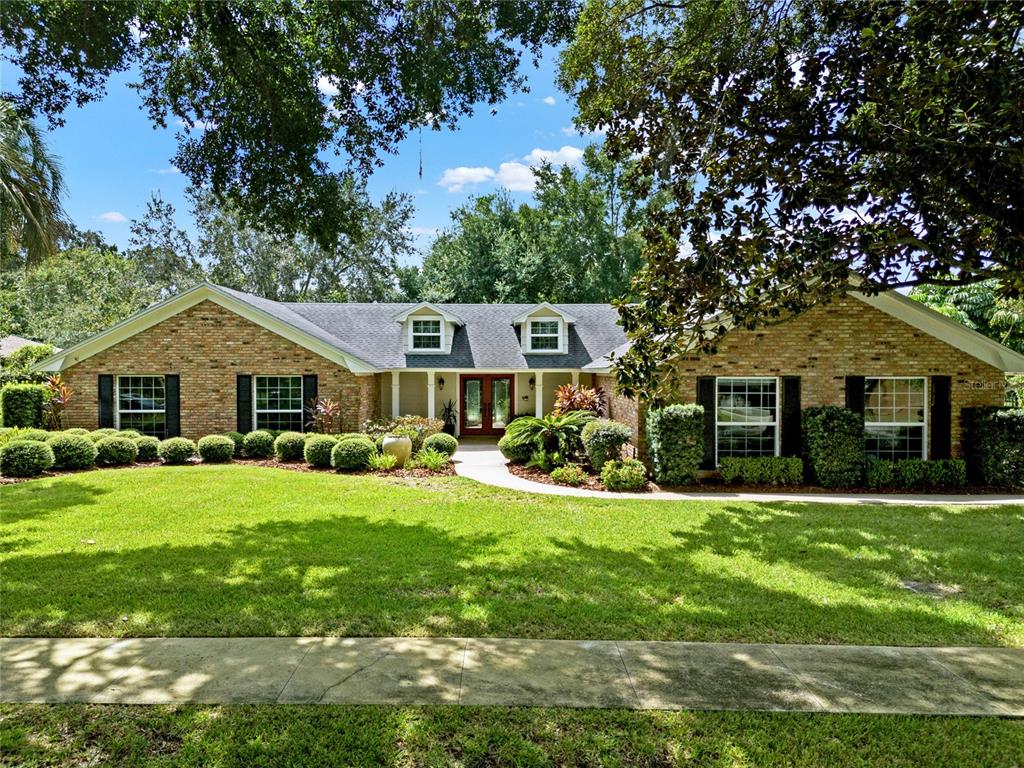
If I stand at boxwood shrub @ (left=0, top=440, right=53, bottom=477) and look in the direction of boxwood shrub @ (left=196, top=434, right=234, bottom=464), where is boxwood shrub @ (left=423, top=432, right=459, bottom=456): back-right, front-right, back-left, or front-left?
front-right

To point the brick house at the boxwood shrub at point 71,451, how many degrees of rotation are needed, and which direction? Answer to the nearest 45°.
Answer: approximately 90° to its right

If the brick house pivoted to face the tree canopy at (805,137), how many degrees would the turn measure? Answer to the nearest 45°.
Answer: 0° — it already faces it

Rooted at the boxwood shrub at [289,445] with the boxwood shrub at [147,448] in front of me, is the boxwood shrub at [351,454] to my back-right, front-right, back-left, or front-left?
back-left

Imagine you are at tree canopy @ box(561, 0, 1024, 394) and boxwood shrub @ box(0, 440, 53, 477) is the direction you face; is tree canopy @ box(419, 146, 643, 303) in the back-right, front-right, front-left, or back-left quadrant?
front-right

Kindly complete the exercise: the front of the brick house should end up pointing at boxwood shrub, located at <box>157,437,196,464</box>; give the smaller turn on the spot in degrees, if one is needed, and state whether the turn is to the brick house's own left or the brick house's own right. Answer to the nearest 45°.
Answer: approximately 90° to the brick house's own right

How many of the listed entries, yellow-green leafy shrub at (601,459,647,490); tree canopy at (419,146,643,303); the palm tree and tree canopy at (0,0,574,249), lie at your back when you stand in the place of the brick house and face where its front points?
1

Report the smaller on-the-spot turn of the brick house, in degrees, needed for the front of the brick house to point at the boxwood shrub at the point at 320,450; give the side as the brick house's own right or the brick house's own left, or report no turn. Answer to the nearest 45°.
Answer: approximately 45° to the brick house's own right

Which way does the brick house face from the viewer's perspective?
toward the camera

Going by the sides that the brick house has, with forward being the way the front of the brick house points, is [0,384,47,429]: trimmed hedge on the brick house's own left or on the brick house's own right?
on the brick house's own right

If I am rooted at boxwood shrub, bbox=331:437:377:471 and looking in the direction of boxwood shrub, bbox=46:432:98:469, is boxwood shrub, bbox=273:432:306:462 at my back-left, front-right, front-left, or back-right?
front-right

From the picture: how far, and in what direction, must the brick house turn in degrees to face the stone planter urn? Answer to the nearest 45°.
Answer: approximately 45° to its right

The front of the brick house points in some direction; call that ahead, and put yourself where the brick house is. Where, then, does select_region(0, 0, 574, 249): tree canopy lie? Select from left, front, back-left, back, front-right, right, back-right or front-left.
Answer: front

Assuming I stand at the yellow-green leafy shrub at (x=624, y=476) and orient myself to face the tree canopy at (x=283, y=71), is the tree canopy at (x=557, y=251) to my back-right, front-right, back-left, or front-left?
back-right

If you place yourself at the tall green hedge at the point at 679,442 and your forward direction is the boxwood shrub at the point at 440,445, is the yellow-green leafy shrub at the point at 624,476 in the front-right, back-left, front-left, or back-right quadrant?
front-left

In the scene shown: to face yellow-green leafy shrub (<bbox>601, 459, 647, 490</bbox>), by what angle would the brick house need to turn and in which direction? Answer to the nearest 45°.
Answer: approximately 45° to its left
